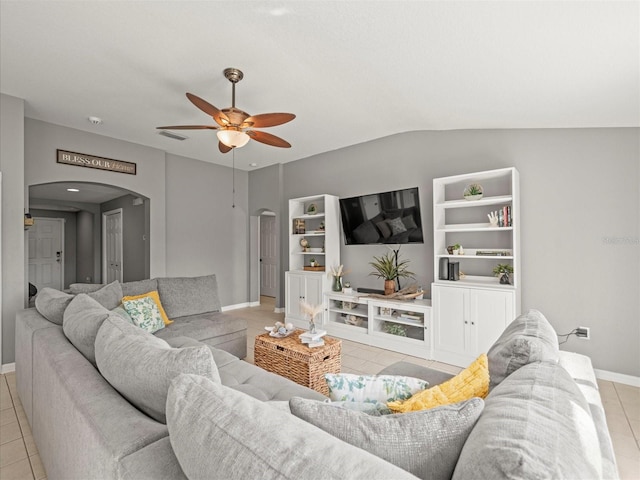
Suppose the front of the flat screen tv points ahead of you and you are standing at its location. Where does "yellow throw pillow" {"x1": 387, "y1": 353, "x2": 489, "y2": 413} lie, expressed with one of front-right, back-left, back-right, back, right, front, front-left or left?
front-left

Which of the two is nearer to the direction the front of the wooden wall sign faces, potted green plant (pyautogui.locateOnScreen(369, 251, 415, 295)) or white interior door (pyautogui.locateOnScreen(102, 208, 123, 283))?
the potted green plant

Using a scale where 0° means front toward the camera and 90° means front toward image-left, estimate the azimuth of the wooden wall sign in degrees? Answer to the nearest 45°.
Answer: approximately 315°

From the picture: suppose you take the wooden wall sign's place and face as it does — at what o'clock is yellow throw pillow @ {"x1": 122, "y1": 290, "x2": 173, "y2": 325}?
The yellow throw pillow is roughly at 1 o'clock from the wooden wall sign.

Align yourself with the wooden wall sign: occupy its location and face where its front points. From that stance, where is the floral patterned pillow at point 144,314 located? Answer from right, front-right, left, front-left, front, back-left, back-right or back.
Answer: front-right

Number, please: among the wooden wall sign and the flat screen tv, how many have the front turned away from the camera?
0

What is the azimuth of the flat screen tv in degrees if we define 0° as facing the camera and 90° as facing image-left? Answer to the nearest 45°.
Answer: approximately 45°

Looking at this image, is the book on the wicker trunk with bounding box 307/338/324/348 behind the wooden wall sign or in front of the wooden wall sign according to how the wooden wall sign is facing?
in front

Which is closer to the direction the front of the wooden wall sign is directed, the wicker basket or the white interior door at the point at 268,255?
the wicker basket

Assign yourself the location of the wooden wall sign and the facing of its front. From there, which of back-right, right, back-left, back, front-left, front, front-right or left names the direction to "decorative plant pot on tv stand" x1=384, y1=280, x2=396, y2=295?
front

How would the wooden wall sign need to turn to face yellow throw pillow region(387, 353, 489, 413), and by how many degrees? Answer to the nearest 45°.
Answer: approximately 45° to its right

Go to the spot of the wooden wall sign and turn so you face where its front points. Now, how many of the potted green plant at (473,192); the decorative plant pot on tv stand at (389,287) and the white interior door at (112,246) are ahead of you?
2

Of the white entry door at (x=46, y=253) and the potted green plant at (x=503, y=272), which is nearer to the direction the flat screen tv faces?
the white entry door

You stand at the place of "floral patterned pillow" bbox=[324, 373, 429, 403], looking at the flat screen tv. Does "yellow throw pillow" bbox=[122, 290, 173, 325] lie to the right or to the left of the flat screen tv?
left
